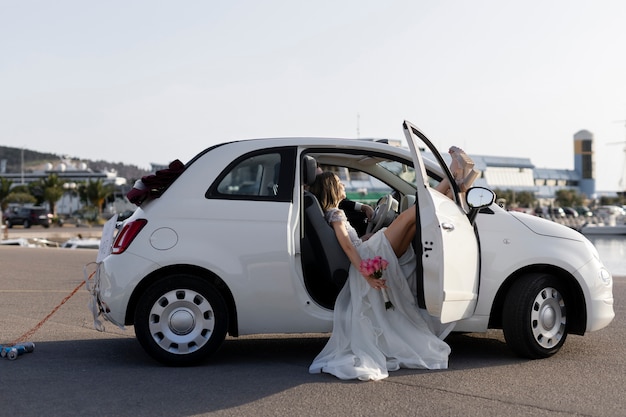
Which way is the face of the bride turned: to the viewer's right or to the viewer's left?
to the viewer's right

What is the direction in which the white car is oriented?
to the viewer's right

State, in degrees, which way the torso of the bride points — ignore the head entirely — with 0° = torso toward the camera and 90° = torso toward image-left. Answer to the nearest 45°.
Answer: approximately 270°
